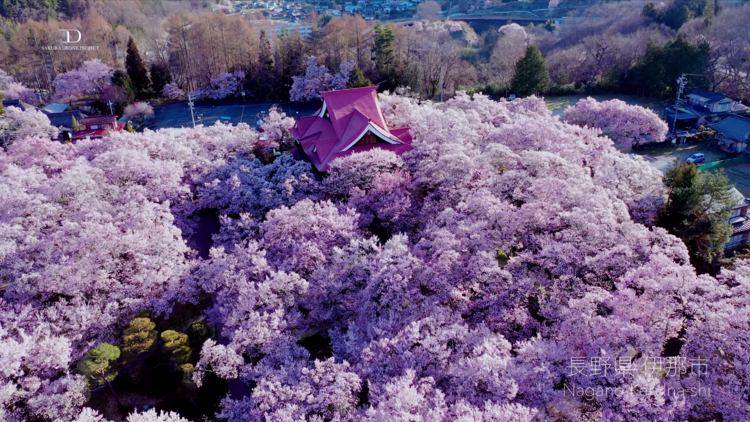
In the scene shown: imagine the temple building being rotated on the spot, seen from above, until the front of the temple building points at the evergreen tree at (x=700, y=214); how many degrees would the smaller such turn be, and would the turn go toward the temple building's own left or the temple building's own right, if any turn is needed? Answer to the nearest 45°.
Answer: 0° — it already faces it

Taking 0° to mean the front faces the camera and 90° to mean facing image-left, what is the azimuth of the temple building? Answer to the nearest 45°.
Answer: approximately 315°

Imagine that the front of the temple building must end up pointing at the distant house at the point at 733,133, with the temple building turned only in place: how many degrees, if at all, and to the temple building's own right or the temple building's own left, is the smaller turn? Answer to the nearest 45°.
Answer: approximately 45° to the temple building's own left

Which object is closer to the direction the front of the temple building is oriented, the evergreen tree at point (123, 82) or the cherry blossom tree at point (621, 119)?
the cherry blossom tree

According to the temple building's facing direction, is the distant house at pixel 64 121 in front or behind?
behind

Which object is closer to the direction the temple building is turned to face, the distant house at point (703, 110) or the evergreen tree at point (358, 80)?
the distant house

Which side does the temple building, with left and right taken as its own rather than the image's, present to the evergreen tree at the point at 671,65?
left

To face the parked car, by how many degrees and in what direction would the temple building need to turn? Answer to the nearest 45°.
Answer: approximately 45° to its left

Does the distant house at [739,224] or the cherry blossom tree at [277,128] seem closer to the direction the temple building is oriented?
the distant house

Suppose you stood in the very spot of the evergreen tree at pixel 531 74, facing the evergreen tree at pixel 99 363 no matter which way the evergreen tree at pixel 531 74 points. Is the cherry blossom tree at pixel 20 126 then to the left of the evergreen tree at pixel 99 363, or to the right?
right

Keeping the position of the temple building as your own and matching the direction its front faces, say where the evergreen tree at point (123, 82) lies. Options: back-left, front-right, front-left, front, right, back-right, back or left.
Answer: back

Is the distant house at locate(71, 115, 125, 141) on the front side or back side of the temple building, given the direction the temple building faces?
on the back side
